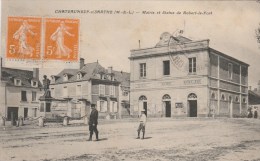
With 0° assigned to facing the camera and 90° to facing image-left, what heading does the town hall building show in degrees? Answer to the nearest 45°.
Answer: approximately 45°
